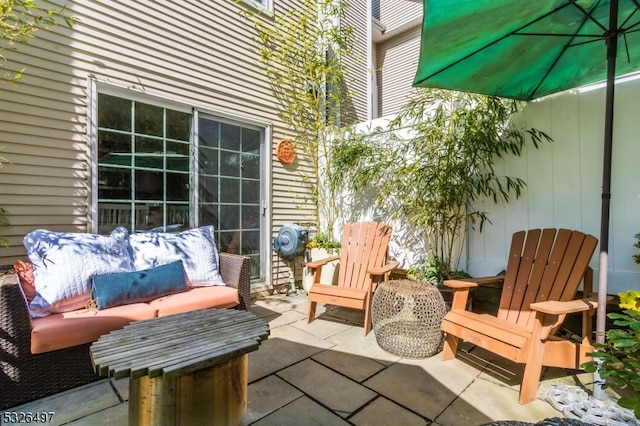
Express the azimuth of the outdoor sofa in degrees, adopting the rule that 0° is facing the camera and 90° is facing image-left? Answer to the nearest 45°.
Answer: approximately 315°

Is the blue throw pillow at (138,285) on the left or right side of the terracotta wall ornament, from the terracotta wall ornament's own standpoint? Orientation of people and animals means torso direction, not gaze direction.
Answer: on its right

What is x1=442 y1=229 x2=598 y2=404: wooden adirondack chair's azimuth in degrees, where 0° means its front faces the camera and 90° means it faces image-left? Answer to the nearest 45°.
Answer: approximately 45°

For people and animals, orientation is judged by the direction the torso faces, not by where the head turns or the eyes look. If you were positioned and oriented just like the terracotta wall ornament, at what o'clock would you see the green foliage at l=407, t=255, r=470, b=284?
The green foliage is roughly at 12 o'clock from the terracotta wall ornament.

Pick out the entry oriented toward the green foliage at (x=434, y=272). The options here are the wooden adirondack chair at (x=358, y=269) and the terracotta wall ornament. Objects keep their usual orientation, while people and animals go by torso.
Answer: the terracotta wall ornament

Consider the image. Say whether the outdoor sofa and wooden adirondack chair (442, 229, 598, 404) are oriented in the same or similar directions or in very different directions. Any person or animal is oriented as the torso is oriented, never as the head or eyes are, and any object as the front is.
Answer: very different directions

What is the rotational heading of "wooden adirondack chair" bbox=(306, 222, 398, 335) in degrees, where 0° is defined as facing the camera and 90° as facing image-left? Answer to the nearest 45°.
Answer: approximately 45°

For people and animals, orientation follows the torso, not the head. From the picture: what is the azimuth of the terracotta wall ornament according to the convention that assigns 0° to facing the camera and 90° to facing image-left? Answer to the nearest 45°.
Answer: approximately 315°

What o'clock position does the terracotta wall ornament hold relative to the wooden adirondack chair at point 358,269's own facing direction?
The terracotta wall ornament is roughly at 3 o'clock from the wooden adirondack chair.
